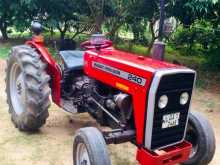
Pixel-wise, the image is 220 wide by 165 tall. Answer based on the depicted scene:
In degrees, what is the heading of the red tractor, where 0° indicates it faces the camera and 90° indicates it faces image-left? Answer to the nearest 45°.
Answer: approximately 315°

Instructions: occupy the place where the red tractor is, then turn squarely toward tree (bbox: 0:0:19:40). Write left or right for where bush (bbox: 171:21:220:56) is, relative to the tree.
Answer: right

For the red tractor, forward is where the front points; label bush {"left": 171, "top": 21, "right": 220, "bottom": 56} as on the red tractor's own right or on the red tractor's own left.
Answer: on the red tractor's own left

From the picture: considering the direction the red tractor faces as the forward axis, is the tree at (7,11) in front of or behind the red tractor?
behind
